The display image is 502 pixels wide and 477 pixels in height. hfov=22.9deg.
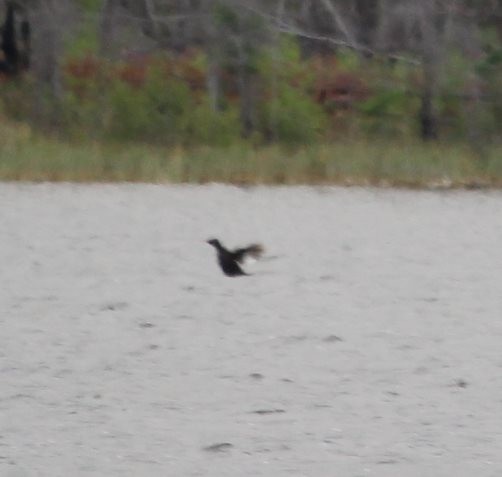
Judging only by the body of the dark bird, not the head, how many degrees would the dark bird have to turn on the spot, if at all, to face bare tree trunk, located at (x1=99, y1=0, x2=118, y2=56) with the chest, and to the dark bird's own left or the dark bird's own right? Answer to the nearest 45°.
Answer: approximately 90° to the dark bird's own right

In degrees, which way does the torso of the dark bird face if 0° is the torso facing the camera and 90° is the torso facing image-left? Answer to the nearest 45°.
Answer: approximately 90°

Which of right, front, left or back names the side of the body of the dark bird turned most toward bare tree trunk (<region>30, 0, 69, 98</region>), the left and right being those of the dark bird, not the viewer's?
right
